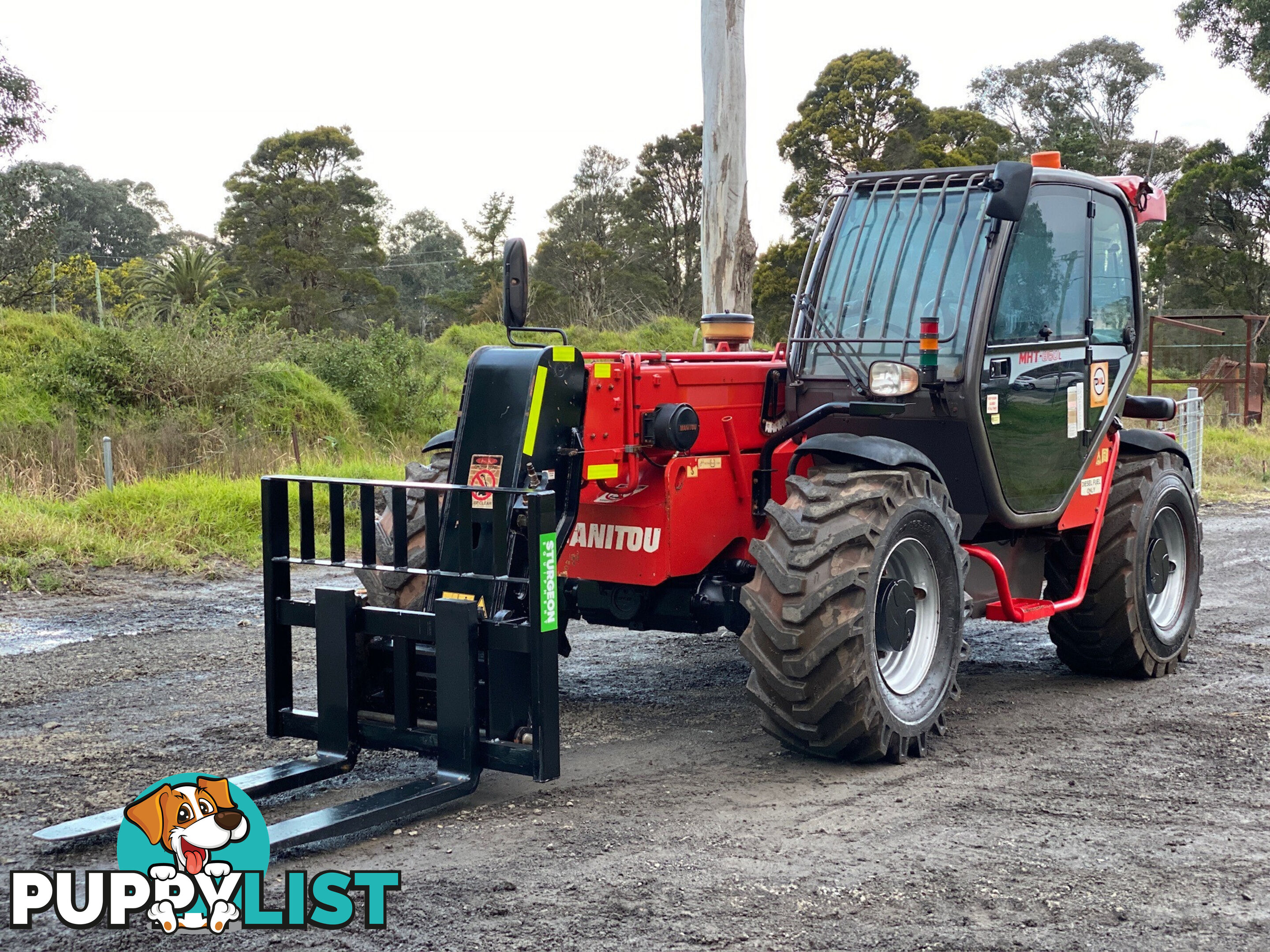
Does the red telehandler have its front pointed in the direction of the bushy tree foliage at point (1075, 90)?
no

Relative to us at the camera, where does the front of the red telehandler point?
facing the viewer and to the left of the viewer

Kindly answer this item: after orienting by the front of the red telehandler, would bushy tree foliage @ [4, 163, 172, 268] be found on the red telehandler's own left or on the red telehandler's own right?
on the red telehandler's own right

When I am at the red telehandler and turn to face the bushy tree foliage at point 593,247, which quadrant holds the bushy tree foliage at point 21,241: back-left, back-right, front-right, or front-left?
front-left

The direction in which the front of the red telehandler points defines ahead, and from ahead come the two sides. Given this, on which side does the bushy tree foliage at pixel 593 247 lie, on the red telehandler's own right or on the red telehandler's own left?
on the red telehandler's own right

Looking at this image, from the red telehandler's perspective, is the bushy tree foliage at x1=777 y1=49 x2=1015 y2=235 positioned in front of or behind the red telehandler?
behind

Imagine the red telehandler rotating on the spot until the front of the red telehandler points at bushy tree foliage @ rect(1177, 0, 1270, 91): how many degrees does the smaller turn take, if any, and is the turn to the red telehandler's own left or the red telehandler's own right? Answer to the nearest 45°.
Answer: approximately 180°

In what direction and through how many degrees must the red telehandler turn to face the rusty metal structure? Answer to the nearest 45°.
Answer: approximately 180°

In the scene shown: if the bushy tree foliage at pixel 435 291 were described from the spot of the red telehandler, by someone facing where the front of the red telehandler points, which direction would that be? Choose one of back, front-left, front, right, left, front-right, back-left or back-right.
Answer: back-right

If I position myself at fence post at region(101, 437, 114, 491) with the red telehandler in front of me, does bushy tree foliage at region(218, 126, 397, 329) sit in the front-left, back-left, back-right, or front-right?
back-left

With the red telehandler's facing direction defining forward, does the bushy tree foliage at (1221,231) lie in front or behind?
behind

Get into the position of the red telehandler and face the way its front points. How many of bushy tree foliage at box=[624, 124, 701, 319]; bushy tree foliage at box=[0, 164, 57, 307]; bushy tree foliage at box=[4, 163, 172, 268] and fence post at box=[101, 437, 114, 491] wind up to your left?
0

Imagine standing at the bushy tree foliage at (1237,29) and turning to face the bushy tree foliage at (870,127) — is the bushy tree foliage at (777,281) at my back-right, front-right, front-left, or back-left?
front-left

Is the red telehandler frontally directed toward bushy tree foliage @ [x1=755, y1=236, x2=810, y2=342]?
no
